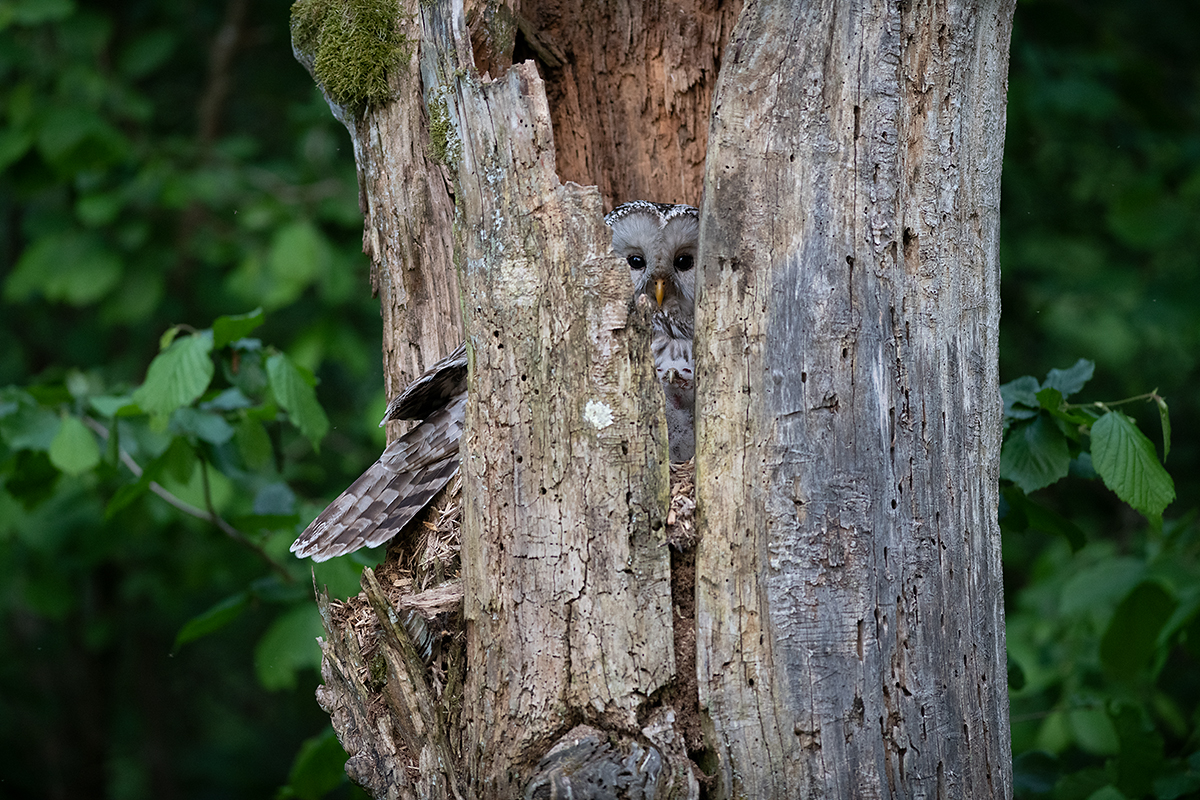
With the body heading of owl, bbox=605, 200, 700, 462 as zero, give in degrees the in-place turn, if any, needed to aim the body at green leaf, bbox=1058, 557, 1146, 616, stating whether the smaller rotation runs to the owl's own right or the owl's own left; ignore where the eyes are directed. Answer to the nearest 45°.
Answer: approximately 90° to the owl's own left

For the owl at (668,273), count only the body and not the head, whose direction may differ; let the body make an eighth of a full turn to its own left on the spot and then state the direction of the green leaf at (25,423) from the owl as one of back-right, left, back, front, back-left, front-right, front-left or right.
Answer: back-right

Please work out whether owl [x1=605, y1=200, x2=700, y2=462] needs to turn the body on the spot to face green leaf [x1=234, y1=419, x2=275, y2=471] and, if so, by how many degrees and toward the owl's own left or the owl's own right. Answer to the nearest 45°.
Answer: approximately 90° to the owl's own right

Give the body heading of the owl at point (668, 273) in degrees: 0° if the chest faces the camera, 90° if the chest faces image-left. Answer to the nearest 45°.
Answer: approximately 0°

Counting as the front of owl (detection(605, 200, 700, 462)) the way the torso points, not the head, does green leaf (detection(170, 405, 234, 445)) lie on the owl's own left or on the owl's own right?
on the owl's own right
